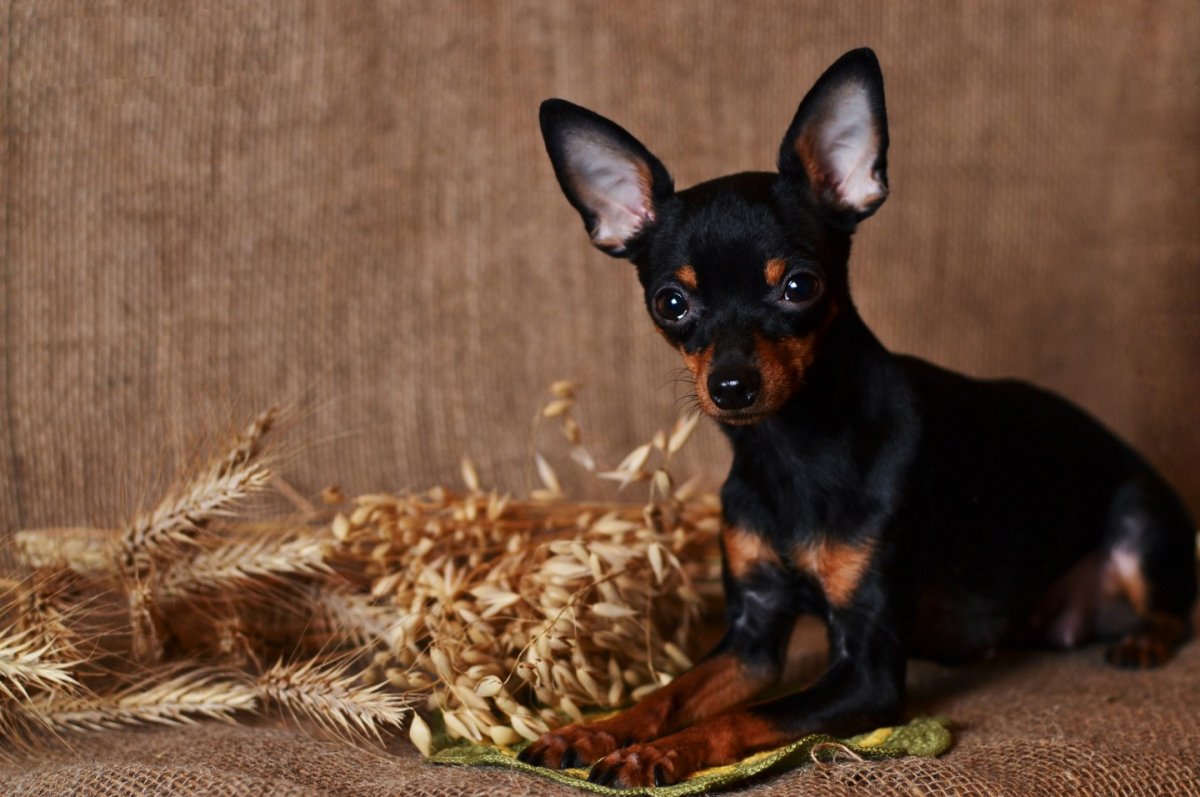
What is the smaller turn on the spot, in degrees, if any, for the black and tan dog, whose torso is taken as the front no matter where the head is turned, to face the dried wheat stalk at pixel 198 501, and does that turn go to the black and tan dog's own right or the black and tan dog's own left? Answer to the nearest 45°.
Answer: approximately 45° to the black and tan dog's own right

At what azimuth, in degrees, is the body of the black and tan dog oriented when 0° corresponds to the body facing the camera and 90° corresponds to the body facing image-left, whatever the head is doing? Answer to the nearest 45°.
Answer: approximately 45°

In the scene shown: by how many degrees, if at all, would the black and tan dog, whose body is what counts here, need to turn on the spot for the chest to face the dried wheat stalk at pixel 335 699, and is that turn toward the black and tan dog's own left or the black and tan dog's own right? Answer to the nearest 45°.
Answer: approximately 45° to the black and tan dog's own right

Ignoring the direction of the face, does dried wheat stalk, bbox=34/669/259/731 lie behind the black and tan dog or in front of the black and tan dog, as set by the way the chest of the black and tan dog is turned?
in front

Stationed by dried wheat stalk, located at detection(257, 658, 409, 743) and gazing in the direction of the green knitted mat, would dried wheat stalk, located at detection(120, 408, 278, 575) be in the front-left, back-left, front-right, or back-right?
back-left
